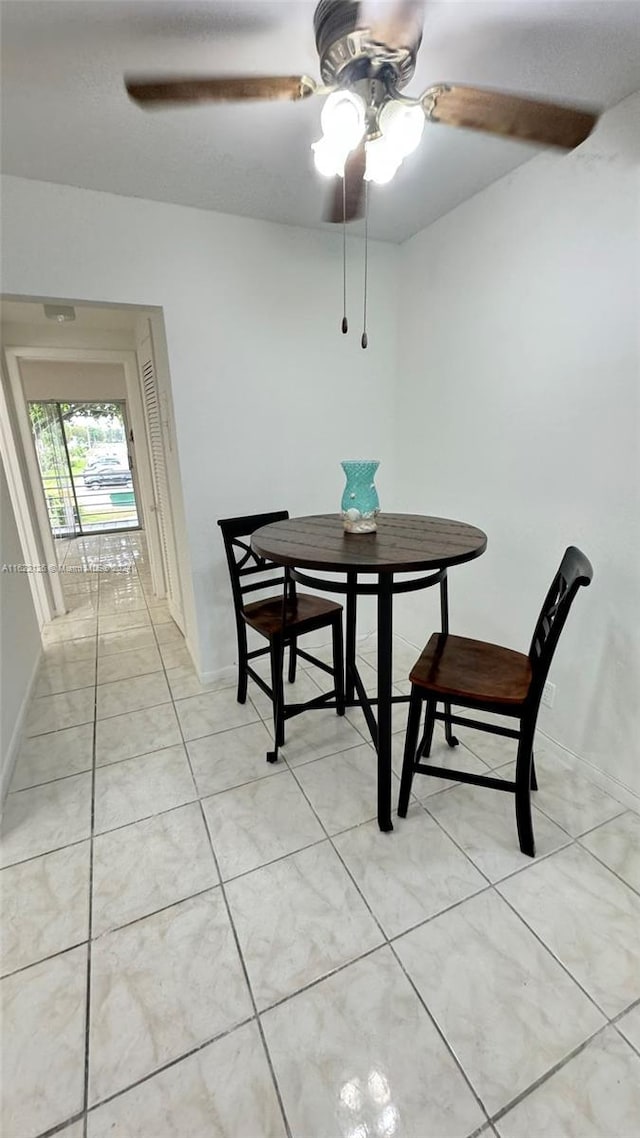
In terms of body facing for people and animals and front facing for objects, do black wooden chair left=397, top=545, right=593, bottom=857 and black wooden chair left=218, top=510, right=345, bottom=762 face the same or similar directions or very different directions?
very different directions

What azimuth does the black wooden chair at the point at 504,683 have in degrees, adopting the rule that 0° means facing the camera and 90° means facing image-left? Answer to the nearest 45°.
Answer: approximately 90°

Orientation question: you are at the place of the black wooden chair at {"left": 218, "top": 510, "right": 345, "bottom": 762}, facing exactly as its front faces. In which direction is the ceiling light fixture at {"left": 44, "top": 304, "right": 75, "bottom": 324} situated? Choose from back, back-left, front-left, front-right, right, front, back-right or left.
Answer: back

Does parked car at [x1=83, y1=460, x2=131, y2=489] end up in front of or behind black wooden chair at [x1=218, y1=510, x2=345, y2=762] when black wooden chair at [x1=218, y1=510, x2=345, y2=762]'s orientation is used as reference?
behind

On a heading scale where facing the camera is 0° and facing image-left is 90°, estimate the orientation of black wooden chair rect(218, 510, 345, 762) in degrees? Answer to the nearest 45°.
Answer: approximately 315°

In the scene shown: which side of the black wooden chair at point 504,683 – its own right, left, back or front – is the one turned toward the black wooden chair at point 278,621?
front

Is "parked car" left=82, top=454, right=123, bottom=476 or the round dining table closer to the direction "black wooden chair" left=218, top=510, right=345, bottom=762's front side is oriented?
the round dining table

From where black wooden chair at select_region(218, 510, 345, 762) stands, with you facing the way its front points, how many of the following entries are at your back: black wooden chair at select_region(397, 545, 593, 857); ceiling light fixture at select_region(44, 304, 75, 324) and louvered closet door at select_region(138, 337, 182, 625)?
2

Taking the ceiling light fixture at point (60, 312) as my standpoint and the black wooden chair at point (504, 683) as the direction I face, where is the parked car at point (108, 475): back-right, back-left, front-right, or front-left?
back-left

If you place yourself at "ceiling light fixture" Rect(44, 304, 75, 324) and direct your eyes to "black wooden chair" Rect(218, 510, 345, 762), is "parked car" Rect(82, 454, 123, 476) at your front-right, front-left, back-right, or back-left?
back-left

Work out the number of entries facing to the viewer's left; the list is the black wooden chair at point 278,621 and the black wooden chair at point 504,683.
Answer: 1

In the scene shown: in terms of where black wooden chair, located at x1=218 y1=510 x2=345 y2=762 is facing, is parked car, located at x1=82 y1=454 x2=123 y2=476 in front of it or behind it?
behind

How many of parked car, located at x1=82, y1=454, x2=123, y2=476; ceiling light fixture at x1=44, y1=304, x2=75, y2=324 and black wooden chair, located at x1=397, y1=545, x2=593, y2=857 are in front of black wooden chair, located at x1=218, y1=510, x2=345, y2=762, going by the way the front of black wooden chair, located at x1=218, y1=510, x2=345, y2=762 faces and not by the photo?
1

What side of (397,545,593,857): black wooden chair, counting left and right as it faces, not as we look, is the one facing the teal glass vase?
front

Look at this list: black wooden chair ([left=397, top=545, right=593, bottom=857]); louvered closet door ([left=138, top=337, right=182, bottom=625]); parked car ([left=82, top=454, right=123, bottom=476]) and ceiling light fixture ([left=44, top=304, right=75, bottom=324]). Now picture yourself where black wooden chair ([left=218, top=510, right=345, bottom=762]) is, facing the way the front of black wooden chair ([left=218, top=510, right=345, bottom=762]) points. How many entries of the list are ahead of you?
1

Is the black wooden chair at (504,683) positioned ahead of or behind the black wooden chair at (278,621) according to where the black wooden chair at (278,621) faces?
ahead
